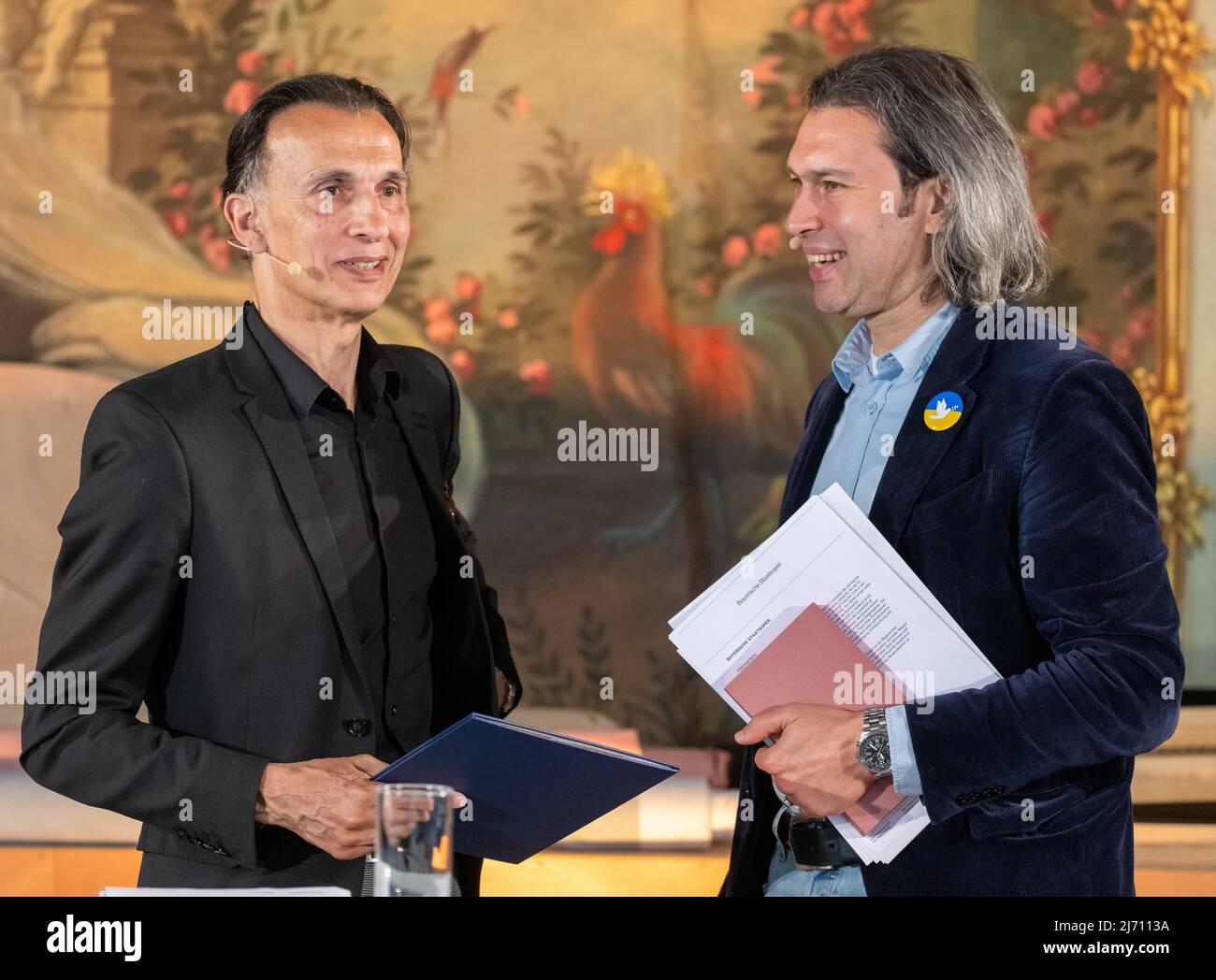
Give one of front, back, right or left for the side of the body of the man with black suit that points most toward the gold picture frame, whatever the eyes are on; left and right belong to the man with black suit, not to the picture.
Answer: left

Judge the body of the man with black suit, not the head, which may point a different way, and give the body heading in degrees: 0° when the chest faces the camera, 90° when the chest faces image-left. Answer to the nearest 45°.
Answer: approximately 315°
